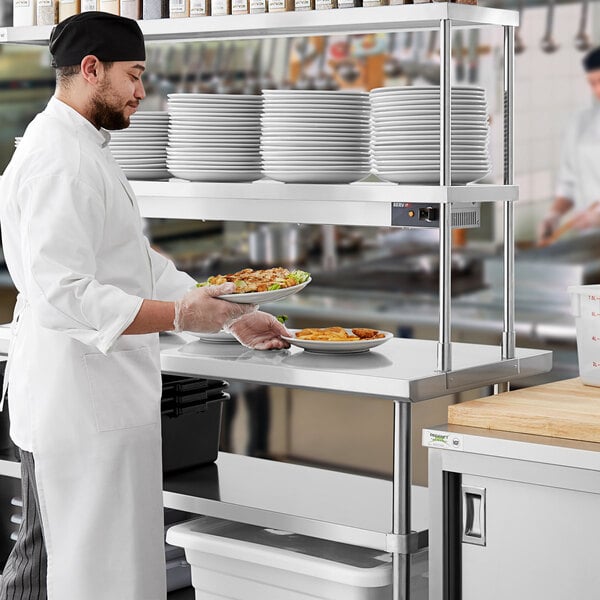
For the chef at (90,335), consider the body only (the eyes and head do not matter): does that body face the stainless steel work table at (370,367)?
yes

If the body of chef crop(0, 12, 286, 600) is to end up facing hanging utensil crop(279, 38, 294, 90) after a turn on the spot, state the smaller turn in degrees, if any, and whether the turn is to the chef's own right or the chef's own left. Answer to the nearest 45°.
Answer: approximately 90° to the chef's own left

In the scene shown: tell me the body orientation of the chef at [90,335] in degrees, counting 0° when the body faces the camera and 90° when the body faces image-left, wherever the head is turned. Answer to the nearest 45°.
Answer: approximately 270°

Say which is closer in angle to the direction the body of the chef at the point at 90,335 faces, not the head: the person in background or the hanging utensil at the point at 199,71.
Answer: the person in background

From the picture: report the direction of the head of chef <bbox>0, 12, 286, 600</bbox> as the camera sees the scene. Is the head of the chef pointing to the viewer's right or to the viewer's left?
to the viewer's right

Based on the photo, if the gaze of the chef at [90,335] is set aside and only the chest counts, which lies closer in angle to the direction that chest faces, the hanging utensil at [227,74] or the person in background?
the person in background

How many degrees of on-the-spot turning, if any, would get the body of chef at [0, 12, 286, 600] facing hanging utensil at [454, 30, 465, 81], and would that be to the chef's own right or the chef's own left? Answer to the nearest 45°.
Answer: approximately 45° to the chef's own left
